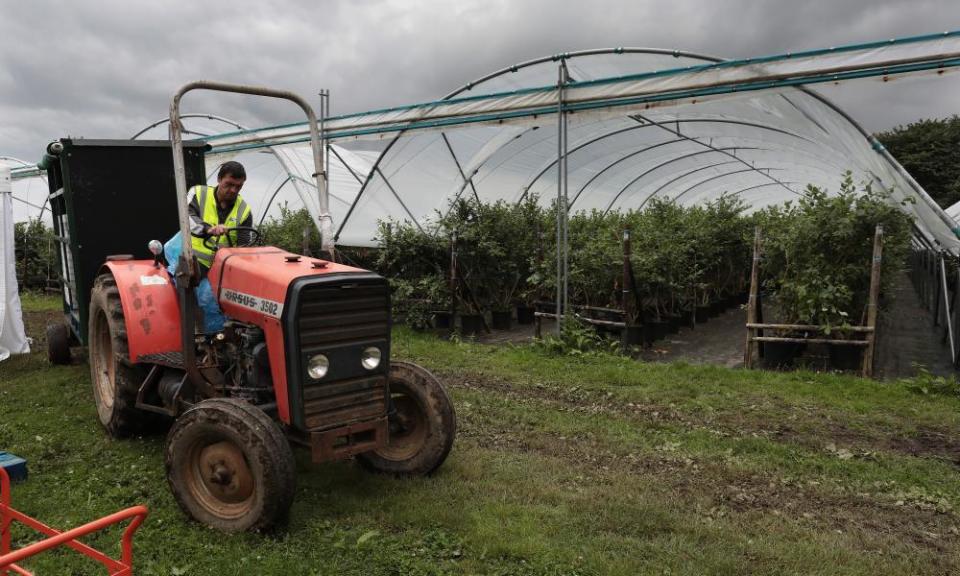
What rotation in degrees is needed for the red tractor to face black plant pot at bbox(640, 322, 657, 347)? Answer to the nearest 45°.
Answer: approximately 90° to its left

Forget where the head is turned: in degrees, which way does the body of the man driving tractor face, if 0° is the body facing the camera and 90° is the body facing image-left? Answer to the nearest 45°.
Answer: approximately 315°

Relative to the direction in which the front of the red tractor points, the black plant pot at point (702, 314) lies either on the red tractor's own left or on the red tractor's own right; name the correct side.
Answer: on the red tractor's own left

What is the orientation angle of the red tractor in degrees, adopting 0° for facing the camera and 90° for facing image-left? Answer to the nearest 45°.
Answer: approximately 315°

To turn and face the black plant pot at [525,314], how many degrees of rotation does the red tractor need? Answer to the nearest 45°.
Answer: approximately 90° to its left

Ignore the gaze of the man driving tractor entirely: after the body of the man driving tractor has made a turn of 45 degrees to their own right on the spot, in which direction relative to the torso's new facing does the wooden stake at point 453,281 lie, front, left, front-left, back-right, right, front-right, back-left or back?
back-left

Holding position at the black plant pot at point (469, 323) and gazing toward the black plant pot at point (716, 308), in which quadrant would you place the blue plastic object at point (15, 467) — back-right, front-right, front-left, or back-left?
back-right

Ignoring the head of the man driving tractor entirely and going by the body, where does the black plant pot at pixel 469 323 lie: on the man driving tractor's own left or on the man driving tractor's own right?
on the man driving tractor's own left

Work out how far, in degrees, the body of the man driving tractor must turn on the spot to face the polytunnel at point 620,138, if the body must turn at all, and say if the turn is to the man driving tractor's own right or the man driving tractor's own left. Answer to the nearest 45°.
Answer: approximately 90° to the man driving tractor's own left

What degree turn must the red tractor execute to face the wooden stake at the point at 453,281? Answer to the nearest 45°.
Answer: approximately 90° to its left

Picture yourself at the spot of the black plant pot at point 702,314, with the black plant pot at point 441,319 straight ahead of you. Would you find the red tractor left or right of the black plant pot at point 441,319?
left

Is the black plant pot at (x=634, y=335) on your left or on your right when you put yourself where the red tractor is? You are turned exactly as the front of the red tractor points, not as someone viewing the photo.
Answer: on your left
